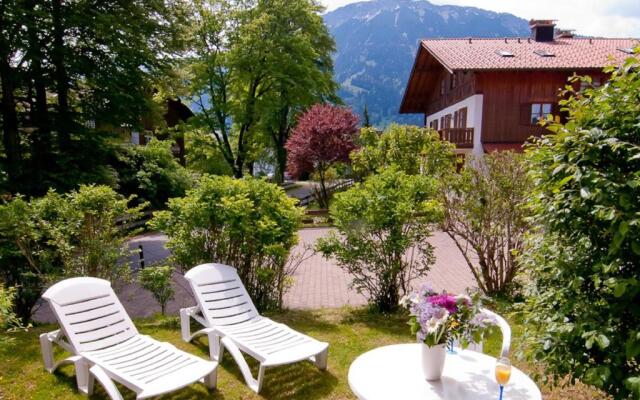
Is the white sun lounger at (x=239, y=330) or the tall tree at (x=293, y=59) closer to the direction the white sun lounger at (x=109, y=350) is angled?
the white sun lounger

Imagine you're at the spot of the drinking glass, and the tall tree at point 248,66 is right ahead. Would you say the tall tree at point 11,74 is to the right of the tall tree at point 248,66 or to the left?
left

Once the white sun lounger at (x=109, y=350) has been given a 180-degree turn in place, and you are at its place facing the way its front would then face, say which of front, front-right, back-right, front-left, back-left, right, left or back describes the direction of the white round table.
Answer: back

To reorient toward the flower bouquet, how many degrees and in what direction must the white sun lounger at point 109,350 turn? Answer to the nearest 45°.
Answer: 0° — it already faces it

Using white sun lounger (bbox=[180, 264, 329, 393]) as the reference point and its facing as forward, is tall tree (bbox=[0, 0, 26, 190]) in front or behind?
behind

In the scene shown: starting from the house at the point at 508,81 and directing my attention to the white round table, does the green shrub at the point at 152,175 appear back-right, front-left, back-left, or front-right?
front-right

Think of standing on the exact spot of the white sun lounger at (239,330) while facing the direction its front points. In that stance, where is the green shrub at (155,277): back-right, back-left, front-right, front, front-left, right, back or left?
back

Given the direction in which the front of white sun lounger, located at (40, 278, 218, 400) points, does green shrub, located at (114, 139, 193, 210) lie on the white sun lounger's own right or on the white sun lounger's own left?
on the white sun lounger's own left

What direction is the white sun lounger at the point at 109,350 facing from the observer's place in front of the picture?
facing the viewer and to the right of the viewer

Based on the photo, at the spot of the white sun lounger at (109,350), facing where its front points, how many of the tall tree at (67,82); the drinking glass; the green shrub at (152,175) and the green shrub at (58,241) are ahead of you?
1

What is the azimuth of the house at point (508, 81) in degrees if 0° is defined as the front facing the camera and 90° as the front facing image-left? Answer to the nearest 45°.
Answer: approximately 45°

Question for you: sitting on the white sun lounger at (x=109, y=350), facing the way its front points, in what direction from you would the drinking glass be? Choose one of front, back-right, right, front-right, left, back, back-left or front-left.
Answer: front

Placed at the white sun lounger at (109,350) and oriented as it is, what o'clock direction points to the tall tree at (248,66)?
The tall tree is roughly at 8 o'clock from the white sun lounger.

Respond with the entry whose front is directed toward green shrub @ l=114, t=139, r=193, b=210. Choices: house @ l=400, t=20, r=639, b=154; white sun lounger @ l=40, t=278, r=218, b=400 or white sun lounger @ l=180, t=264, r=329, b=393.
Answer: the house

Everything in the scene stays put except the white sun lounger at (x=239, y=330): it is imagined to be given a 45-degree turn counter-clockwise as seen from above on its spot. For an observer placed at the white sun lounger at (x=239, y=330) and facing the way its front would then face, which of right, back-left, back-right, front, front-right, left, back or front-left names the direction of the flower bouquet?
front-right

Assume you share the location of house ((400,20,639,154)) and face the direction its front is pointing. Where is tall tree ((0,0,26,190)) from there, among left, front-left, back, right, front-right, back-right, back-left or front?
front

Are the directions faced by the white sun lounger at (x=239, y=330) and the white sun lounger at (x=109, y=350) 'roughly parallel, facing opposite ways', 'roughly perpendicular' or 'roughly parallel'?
roughly parallel

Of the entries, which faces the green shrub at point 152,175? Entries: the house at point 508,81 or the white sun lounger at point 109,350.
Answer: the house

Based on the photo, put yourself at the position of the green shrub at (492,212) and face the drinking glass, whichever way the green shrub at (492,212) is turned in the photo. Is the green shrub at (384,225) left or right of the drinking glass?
right

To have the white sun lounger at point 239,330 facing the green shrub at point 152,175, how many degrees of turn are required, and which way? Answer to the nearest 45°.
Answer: approximately 135° to its left

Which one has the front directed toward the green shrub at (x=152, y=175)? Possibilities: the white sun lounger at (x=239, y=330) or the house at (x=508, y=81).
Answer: the house
